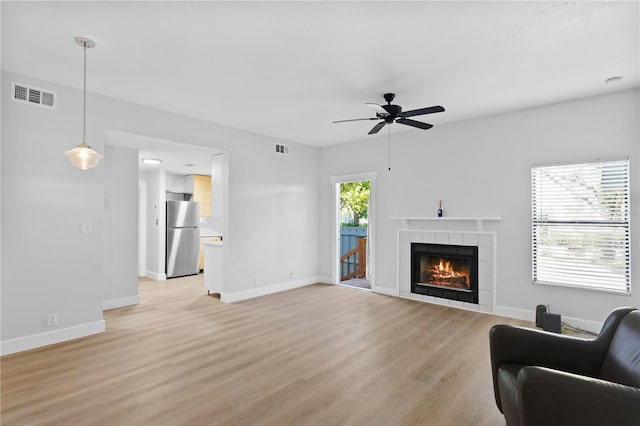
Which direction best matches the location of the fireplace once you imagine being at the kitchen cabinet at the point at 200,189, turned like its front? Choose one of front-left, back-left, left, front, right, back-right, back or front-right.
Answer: front-left

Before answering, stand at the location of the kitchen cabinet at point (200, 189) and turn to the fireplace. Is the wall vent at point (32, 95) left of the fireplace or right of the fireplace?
right

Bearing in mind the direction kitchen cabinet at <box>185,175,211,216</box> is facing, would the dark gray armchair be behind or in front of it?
in front

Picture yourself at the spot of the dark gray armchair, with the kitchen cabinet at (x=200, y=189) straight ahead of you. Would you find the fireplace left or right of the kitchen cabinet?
right

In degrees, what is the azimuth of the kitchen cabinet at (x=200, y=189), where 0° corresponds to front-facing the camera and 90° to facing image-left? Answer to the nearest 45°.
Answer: approximately 0°

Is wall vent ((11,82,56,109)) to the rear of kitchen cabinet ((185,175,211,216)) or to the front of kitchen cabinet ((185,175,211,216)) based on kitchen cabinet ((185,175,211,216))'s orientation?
to the front
